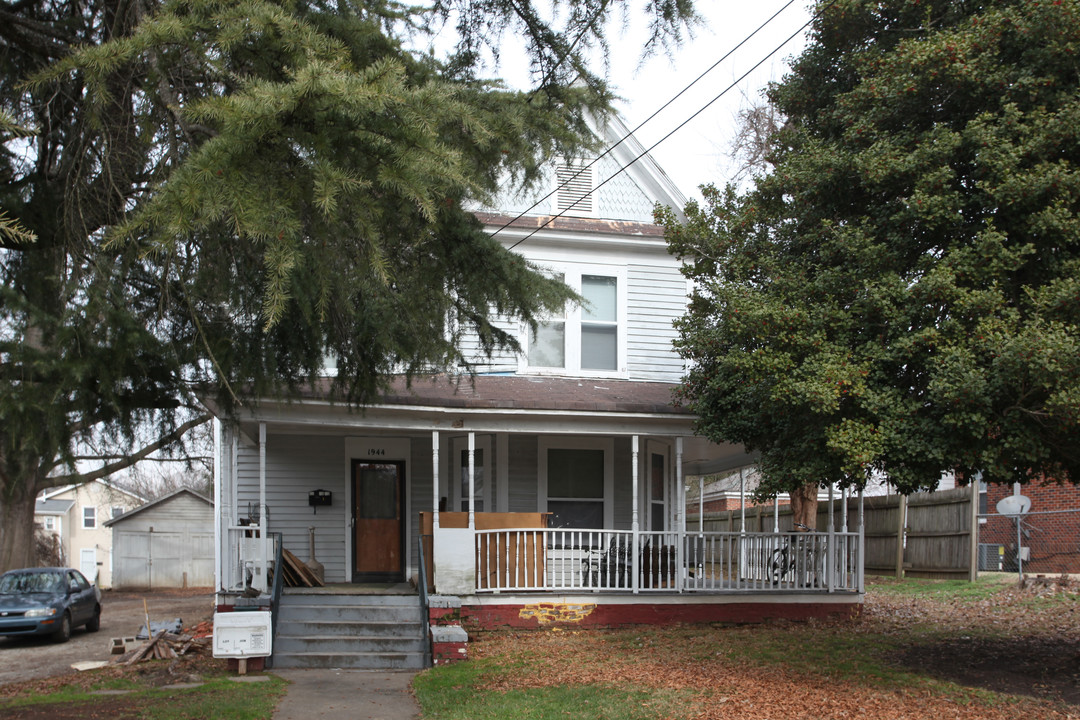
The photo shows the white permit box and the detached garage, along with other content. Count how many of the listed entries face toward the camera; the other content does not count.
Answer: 2
